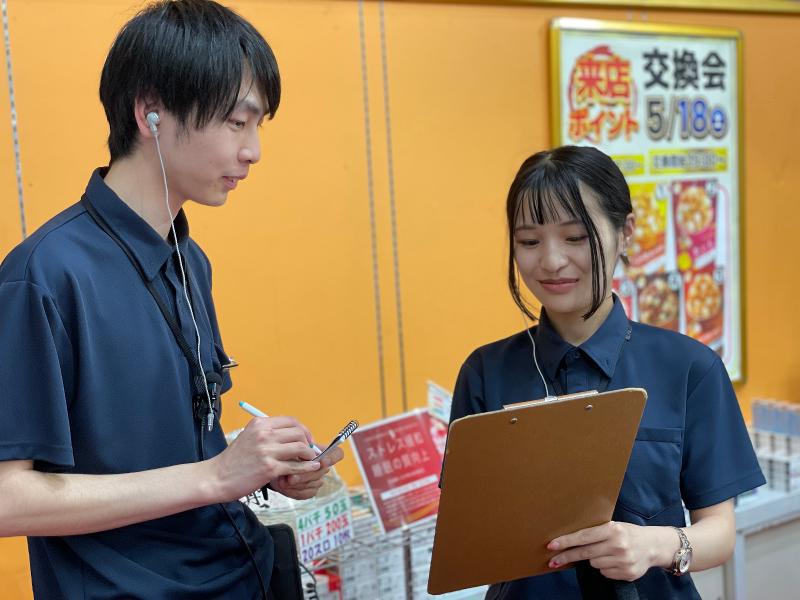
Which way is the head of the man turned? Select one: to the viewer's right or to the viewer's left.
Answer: to the viewer's right

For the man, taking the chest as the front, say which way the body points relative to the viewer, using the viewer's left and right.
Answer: facing the viewer and to the right of the viewer

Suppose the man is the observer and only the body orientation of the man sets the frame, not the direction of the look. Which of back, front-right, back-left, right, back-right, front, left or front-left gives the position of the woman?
front-left
